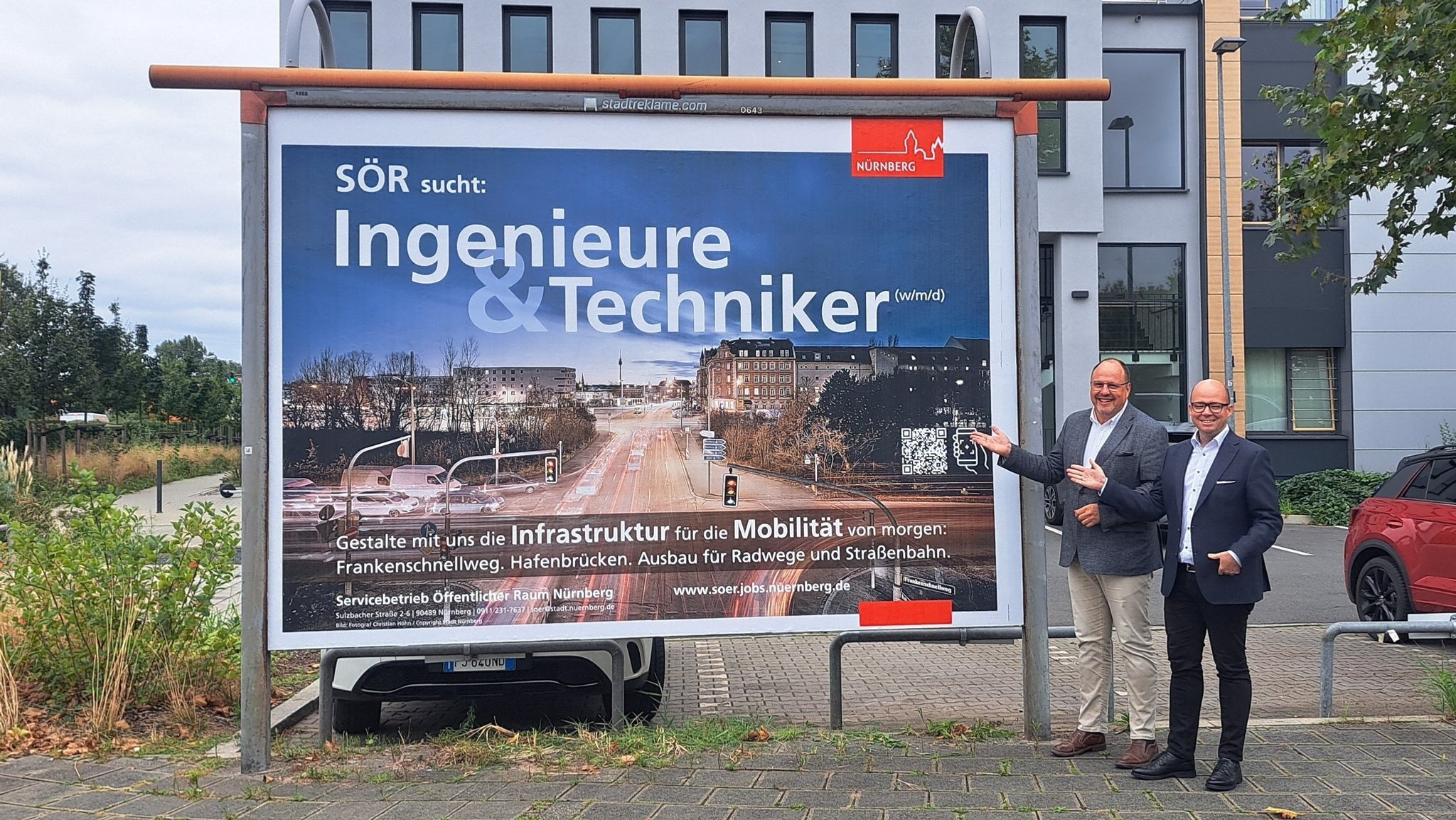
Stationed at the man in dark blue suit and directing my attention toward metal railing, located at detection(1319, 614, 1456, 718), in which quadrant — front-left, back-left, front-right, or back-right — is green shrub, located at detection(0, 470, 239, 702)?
back-left

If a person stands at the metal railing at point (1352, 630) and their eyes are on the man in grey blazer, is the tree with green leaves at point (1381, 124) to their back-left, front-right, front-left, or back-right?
back-right

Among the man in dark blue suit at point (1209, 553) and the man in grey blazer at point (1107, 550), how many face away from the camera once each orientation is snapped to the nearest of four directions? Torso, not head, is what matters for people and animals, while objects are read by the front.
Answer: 0

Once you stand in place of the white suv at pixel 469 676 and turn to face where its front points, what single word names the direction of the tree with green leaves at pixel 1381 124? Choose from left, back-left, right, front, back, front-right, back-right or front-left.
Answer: left

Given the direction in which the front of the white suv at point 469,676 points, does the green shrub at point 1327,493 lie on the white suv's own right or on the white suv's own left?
on the white suv's own left

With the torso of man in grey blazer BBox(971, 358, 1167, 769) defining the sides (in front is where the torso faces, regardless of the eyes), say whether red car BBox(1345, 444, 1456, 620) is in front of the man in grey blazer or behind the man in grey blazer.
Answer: behind

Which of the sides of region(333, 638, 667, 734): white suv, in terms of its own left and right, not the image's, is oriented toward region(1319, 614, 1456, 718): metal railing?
left
